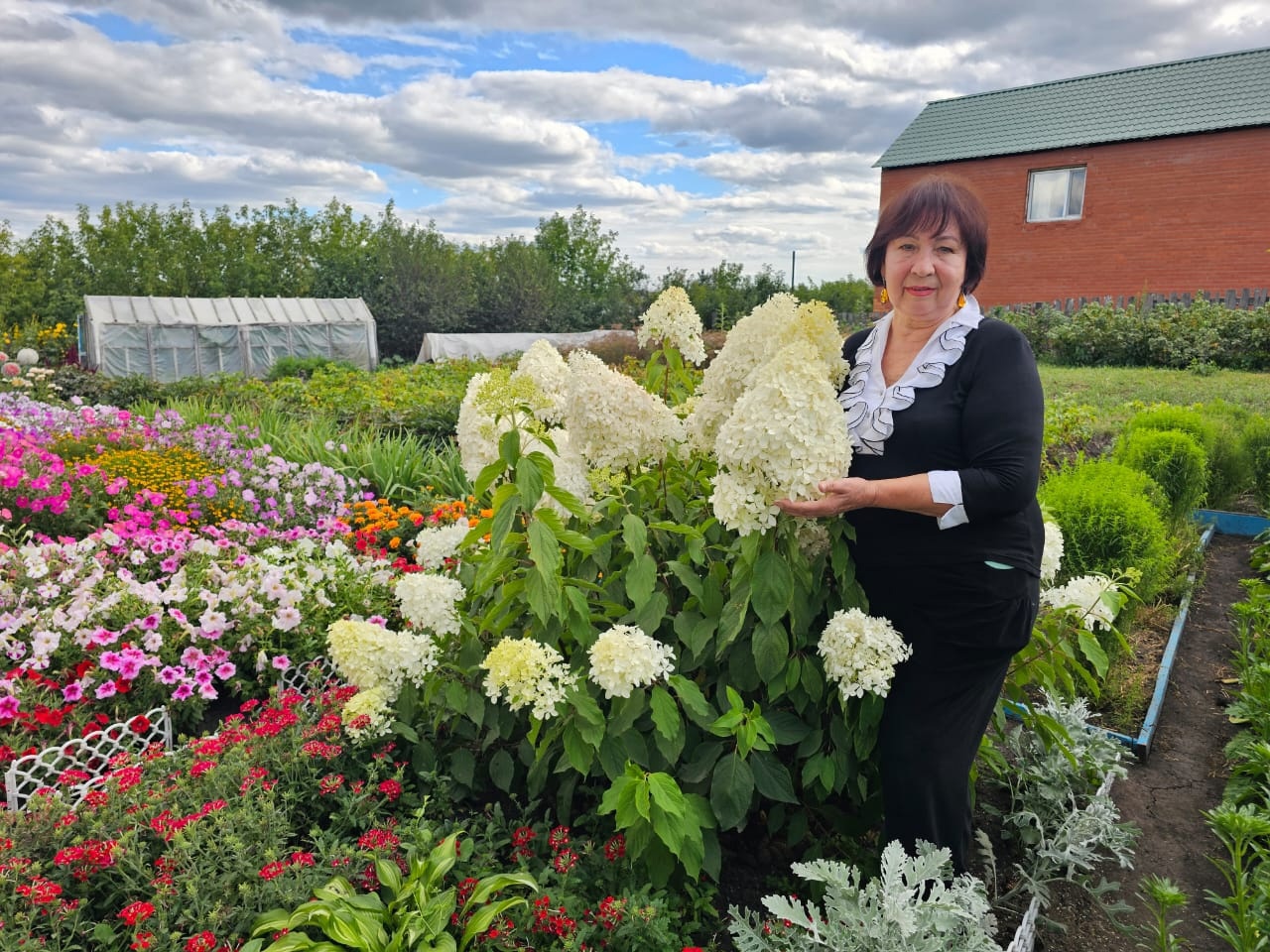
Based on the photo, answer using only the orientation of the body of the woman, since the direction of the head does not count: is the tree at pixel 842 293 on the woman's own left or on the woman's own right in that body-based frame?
on the woman's own right

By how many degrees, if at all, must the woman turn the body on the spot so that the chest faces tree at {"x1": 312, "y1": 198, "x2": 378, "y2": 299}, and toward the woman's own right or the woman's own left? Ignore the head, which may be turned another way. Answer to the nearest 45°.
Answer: approximately 90° to the woman's own right

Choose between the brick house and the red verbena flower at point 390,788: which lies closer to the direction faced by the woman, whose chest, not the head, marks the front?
the red verbena flower

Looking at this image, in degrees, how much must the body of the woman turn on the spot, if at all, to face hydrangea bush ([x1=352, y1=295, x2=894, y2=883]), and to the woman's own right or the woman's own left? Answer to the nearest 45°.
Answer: approximately 45° to the woman's own right

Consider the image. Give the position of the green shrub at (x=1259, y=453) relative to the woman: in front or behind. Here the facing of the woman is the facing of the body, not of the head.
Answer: behind

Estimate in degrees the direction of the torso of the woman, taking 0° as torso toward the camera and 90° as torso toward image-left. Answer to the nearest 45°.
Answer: approximately 45°

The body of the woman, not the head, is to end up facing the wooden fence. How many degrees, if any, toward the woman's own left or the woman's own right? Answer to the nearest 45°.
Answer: approximately 135° to the woman's own right
